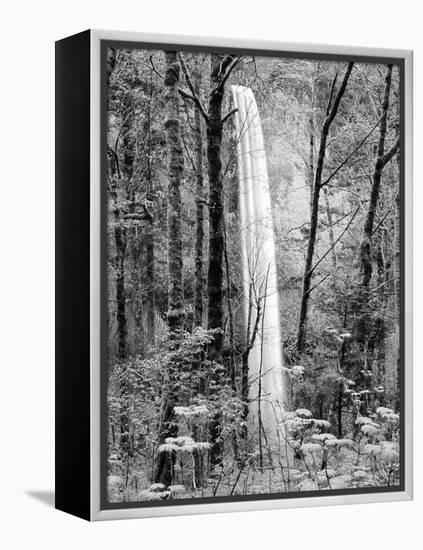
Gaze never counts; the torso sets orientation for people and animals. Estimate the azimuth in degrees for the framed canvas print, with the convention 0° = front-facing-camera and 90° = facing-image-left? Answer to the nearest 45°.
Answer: approximately 315°
